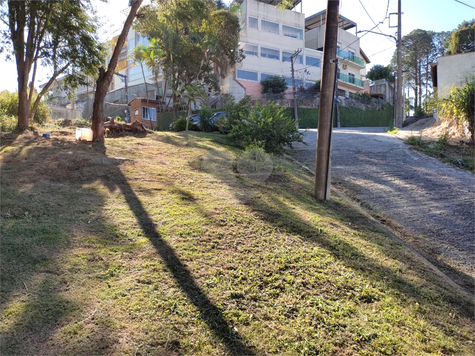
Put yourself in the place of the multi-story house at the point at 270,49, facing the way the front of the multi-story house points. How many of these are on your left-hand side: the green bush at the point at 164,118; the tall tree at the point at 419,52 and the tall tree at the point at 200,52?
1

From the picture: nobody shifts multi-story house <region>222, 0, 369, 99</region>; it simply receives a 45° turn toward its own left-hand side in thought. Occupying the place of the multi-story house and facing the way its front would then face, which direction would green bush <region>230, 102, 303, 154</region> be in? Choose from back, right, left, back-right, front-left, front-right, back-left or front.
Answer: right

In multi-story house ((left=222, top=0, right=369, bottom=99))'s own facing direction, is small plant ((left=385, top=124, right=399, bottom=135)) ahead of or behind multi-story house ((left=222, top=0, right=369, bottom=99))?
ahead

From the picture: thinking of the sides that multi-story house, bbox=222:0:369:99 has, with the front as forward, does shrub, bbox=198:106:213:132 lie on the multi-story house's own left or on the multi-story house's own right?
on the multi-story house's own right

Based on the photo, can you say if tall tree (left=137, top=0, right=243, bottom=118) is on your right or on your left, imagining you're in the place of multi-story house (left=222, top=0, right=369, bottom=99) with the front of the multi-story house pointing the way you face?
on your right

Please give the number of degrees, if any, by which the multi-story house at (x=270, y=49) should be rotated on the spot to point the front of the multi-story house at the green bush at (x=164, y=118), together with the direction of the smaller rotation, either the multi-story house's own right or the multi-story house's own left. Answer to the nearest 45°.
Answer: approximately 90° to the multi-story house's own right

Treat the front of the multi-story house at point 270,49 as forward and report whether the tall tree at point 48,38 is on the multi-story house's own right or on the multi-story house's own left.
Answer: on the multi-story house's own right

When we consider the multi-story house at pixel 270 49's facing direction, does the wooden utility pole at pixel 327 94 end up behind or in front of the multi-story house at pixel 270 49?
in front

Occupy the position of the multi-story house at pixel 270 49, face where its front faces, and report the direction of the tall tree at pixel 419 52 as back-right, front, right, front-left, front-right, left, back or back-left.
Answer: left

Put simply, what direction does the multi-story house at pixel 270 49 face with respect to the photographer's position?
facing the viewer and to the right of the viewer

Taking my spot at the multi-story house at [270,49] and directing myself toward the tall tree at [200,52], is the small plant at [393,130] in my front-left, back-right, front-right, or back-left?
front-left

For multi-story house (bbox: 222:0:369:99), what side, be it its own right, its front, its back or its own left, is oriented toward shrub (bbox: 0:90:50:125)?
right
